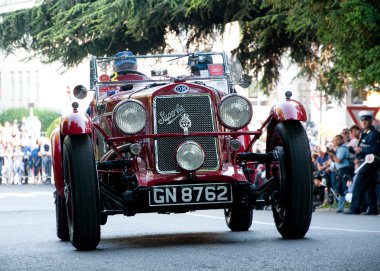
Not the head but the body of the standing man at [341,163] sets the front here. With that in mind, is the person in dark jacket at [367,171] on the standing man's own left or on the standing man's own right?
on the standing man's own left

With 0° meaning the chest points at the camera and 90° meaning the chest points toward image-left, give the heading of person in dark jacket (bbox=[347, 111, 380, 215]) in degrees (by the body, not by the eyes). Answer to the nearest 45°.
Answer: approximately 45°
